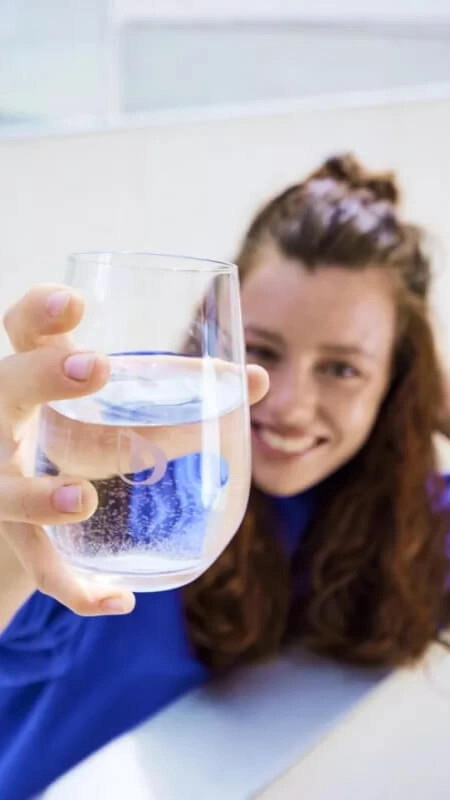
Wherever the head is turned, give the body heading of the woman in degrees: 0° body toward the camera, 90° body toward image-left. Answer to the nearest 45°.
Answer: approximately 0°
